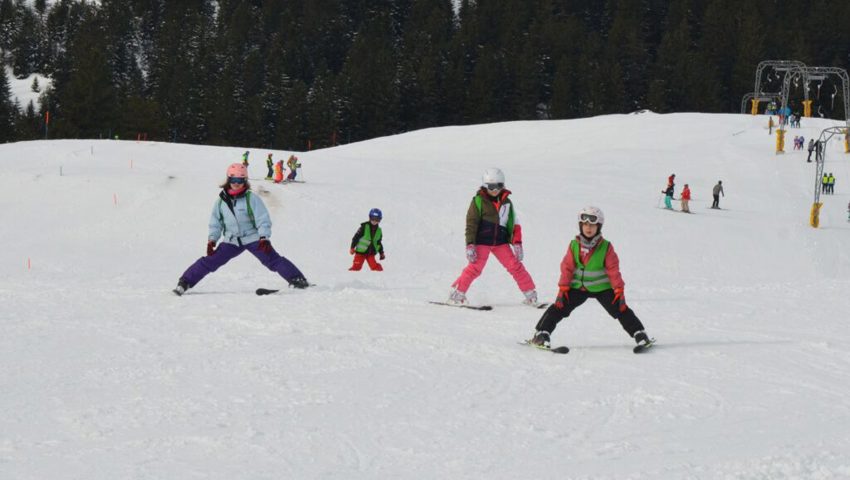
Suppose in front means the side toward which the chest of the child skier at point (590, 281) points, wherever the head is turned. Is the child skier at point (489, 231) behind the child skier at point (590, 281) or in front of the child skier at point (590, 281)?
behind

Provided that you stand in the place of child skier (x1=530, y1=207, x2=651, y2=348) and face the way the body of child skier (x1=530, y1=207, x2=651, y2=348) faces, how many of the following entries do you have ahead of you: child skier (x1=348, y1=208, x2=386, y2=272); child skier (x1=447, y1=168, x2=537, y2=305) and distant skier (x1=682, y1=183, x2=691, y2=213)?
0

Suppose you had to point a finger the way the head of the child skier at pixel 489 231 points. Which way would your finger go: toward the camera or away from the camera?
toward the camera

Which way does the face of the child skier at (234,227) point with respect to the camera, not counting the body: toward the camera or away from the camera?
toward the camera

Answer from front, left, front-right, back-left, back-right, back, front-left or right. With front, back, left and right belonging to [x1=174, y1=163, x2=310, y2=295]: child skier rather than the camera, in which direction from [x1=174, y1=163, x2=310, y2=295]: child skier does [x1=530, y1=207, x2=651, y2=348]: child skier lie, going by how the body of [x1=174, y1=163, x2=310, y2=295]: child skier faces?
front-left

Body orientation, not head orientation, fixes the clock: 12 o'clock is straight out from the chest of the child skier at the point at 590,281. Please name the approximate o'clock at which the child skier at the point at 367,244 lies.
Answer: the child skier at the point at 367,244 is roughly at 5 o'clock from the child skier at the point at 590,281.

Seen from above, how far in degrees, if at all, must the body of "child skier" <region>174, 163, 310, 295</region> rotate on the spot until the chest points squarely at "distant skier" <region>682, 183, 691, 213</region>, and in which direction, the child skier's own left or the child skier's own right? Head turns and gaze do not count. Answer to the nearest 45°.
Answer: approximately 135° to the child skier's own left

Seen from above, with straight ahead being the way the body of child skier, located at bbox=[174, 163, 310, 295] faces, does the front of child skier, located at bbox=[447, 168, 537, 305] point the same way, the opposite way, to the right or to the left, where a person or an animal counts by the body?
the same way

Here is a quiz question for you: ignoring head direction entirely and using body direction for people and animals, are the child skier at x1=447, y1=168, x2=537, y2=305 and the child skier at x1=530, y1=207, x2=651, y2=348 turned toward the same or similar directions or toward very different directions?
same or similar directions

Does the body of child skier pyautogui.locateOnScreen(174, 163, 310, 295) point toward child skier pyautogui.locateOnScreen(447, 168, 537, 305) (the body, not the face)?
no

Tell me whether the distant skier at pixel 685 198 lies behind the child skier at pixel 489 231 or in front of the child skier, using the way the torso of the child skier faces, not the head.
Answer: behind

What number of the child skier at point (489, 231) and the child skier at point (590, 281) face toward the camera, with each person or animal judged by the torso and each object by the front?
2

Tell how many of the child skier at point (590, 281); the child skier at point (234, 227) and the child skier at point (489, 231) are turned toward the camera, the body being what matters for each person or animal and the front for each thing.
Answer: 3

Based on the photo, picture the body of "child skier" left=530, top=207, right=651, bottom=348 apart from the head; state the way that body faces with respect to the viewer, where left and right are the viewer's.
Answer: facing the viewer

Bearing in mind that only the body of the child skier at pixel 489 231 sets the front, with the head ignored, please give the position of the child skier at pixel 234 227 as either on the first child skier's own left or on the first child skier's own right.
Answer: on the first child skier's own right

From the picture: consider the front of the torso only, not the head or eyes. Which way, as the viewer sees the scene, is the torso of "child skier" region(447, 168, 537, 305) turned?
toward the camera

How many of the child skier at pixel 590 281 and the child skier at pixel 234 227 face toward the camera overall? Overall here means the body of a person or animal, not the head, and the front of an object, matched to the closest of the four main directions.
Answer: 2
